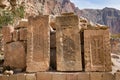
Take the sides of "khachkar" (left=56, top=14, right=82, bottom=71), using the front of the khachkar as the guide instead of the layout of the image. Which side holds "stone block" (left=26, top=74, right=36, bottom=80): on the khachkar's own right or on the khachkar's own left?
on the khachkar's own right

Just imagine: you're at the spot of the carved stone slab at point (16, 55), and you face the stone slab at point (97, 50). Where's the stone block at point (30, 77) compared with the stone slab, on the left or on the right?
right

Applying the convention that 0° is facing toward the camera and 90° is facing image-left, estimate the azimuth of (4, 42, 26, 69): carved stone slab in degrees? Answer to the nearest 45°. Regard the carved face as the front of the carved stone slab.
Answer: approximately 0°

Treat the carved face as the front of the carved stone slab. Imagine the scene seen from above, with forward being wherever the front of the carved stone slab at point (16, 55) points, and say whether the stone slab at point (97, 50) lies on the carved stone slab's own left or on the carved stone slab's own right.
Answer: on the carved stone slab's own left

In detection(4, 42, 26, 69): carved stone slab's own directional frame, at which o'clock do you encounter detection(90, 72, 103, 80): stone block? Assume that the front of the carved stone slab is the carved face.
The stone block is roughly at 10 o'clock from the carved stone slab.

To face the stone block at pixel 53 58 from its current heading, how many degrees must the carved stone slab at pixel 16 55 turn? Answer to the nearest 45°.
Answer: approximately 90° to its left

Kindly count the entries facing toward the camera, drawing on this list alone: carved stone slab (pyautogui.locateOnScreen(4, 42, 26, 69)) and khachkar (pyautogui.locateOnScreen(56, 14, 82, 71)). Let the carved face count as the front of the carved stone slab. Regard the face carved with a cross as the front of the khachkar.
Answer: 2

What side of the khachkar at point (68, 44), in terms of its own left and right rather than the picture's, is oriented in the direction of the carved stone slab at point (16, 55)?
right

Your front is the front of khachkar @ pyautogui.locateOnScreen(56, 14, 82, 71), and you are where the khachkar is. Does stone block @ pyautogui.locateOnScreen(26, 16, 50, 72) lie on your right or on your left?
on your right

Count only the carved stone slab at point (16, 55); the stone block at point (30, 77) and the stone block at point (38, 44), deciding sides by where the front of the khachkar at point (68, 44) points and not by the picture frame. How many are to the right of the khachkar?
3

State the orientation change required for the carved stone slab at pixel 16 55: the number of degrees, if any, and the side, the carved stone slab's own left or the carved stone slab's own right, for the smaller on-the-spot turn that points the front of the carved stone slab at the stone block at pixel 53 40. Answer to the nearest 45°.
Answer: approximately 90° to the carved stone slab's own left

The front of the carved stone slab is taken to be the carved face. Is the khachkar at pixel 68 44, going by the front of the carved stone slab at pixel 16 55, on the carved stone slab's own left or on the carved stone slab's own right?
on the carved stone slab's own left

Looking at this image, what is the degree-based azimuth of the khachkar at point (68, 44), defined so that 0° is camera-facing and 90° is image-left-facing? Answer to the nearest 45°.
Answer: approximately 0°
